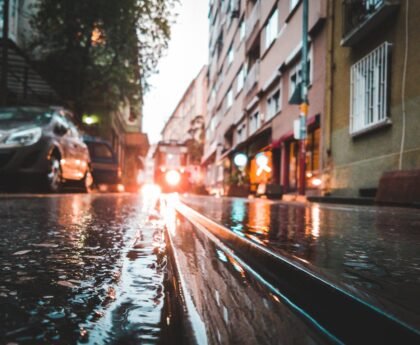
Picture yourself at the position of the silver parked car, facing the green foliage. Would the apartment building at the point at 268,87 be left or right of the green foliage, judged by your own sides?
right

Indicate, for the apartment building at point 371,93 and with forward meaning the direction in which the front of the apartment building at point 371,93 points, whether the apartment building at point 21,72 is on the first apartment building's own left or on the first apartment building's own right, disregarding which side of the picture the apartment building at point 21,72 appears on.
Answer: on the first apartment building's own right

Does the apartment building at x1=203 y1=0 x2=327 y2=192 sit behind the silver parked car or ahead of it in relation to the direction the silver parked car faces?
behind

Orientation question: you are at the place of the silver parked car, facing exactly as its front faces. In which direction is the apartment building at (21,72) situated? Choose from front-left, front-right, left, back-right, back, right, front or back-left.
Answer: back-right

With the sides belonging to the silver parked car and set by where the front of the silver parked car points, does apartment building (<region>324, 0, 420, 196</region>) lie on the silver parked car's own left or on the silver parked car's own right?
on the silver parked car's own left

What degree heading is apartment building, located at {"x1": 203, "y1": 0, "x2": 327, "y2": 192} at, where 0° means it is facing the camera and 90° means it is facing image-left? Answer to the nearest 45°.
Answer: approximately 45°

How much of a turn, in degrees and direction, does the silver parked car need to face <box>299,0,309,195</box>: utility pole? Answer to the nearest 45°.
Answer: approximately 135° to its left

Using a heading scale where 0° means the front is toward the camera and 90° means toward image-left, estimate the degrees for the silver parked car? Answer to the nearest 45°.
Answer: approximately 45°
